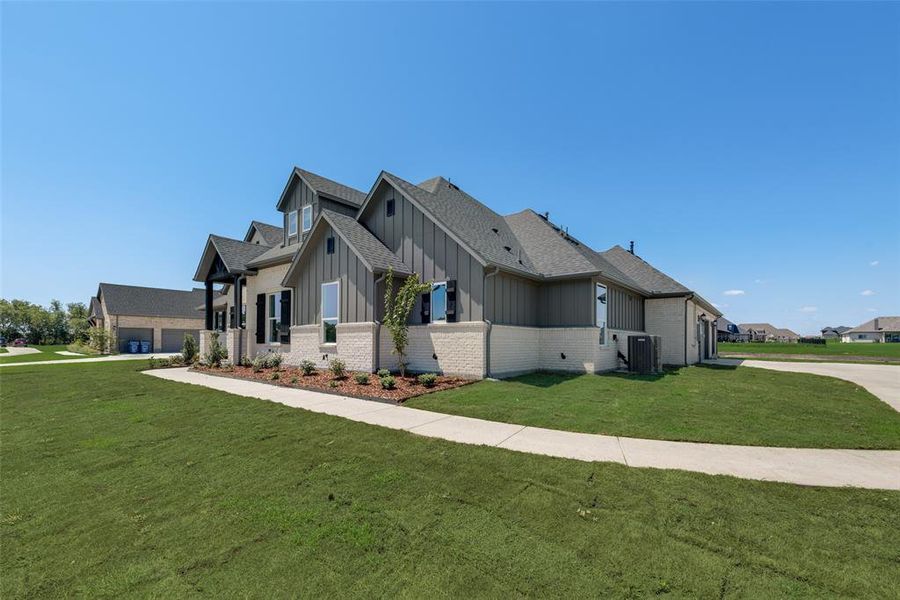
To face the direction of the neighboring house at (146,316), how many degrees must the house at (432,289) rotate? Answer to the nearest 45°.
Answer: approximately 90° to its right

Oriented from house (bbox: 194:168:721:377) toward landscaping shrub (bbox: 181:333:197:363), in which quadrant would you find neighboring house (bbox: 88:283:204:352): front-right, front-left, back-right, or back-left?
front-right

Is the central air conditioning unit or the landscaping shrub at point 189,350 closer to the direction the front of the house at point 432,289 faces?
the landscaping shrub

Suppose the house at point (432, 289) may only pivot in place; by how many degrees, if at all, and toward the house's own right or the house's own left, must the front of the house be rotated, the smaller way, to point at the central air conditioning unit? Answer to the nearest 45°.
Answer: approximately 135° to the house's own left

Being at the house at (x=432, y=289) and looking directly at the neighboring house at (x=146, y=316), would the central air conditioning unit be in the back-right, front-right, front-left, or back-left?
back-right
